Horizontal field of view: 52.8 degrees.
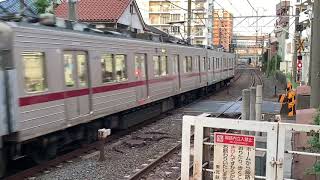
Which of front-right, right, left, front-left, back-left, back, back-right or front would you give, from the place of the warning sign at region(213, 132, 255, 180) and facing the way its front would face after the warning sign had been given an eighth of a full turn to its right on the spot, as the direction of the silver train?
right

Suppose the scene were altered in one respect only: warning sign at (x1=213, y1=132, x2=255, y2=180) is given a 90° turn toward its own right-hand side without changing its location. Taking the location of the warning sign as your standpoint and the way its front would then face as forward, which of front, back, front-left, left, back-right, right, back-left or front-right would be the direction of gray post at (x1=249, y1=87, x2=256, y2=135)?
right

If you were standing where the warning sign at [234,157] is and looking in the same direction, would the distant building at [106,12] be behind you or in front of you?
behind

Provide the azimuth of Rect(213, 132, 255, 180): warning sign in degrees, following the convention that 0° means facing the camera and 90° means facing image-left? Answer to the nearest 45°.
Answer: approximately 0°
